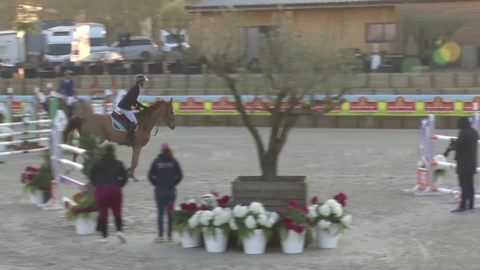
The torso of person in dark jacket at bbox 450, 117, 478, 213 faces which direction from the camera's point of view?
to the viewer's left

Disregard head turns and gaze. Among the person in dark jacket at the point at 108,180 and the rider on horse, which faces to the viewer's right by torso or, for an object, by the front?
the rider on horse

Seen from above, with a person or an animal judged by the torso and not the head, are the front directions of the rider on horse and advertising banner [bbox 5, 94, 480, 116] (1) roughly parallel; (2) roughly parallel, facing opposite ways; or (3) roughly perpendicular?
roughly perpendicular

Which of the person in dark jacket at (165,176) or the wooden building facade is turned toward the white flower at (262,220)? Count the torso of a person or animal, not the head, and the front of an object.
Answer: the wooden building facade

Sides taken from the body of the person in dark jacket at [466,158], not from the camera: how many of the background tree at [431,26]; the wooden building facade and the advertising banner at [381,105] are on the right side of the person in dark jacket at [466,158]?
3

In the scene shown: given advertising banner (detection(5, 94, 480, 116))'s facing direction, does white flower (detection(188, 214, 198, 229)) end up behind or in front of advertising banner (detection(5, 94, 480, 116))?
in front

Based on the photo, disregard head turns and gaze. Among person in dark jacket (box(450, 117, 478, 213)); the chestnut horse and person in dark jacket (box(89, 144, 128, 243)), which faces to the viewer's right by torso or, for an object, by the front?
the chestnut horse

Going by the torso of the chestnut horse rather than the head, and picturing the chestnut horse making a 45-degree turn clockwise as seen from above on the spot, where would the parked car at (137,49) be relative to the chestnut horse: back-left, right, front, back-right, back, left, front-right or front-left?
back-left

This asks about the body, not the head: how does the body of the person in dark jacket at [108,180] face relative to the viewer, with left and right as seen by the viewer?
facing away from the viewer

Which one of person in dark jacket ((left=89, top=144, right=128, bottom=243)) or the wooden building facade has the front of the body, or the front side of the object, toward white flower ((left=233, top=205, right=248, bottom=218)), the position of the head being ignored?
the wooden building facade

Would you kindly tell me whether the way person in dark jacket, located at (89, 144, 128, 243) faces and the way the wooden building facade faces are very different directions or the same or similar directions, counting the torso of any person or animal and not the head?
very different directions

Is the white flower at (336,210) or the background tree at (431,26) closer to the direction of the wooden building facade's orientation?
the white flower

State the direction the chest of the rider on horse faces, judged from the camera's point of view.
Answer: to the viewer's right

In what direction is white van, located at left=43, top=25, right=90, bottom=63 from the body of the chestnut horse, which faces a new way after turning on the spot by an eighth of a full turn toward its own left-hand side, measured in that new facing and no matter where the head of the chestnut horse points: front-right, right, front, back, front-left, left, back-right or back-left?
front-left

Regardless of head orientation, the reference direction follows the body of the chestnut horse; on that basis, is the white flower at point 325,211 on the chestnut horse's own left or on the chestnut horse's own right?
on the chestnut horse's own right

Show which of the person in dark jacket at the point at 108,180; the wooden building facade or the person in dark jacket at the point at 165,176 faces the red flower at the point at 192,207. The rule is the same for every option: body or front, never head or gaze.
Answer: the wooden building facade

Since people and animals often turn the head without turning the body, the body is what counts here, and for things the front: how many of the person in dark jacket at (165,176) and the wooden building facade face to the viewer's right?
0

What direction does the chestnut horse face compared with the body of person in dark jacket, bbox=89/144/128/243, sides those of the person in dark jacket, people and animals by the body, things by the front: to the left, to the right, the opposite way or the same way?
to the right
